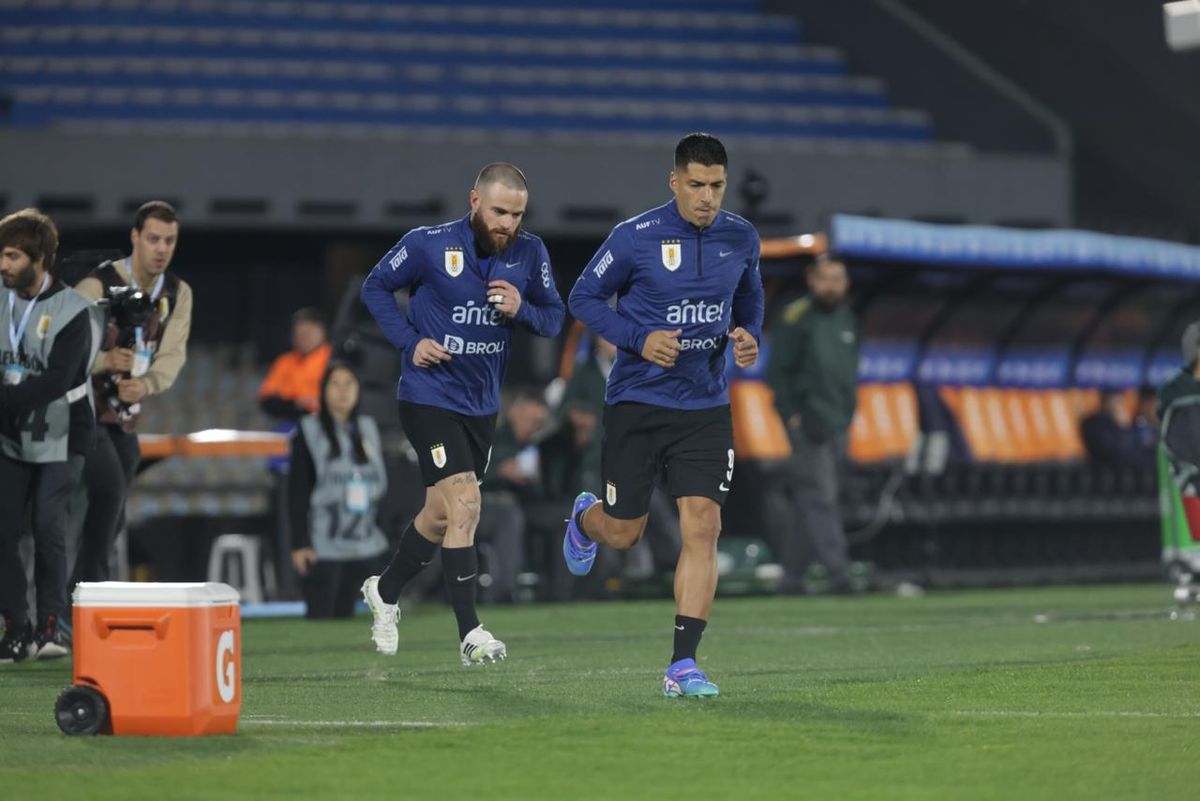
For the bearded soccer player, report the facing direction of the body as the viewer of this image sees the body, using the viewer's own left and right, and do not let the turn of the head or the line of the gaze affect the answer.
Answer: facing the viewer and to the right of the viewer

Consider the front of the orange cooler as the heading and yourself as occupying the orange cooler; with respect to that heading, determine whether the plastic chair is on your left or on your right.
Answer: on your left

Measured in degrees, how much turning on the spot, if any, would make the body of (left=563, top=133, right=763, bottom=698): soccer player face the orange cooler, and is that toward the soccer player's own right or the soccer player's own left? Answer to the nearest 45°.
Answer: approximately 90° to the soccer player's own right

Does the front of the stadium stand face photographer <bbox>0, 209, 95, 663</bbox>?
yes

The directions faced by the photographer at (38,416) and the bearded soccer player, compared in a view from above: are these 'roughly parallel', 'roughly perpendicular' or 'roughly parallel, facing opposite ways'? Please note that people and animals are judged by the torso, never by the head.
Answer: roughly perpendicular

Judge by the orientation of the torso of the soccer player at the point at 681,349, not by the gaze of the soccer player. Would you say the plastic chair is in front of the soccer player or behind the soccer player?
behind

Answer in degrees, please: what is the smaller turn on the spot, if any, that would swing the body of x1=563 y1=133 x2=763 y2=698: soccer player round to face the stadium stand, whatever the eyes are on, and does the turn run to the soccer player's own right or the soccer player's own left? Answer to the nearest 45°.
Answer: approximately 135° to the soccer player's own left

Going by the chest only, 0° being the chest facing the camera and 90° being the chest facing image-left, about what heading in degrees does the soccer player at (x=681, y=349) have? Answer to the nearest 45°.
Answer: approximately 315°

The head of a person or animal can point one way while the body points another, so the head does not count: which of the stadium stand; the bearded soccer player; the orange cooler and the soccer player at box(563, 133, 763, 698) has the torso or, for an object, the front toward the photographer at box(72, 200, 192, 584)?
the stadium stand

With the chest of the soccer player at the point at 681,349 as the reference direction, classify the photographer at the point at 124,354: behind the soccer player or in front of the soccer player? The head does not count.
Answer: behind

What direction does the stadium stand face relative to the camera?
toward the camera
